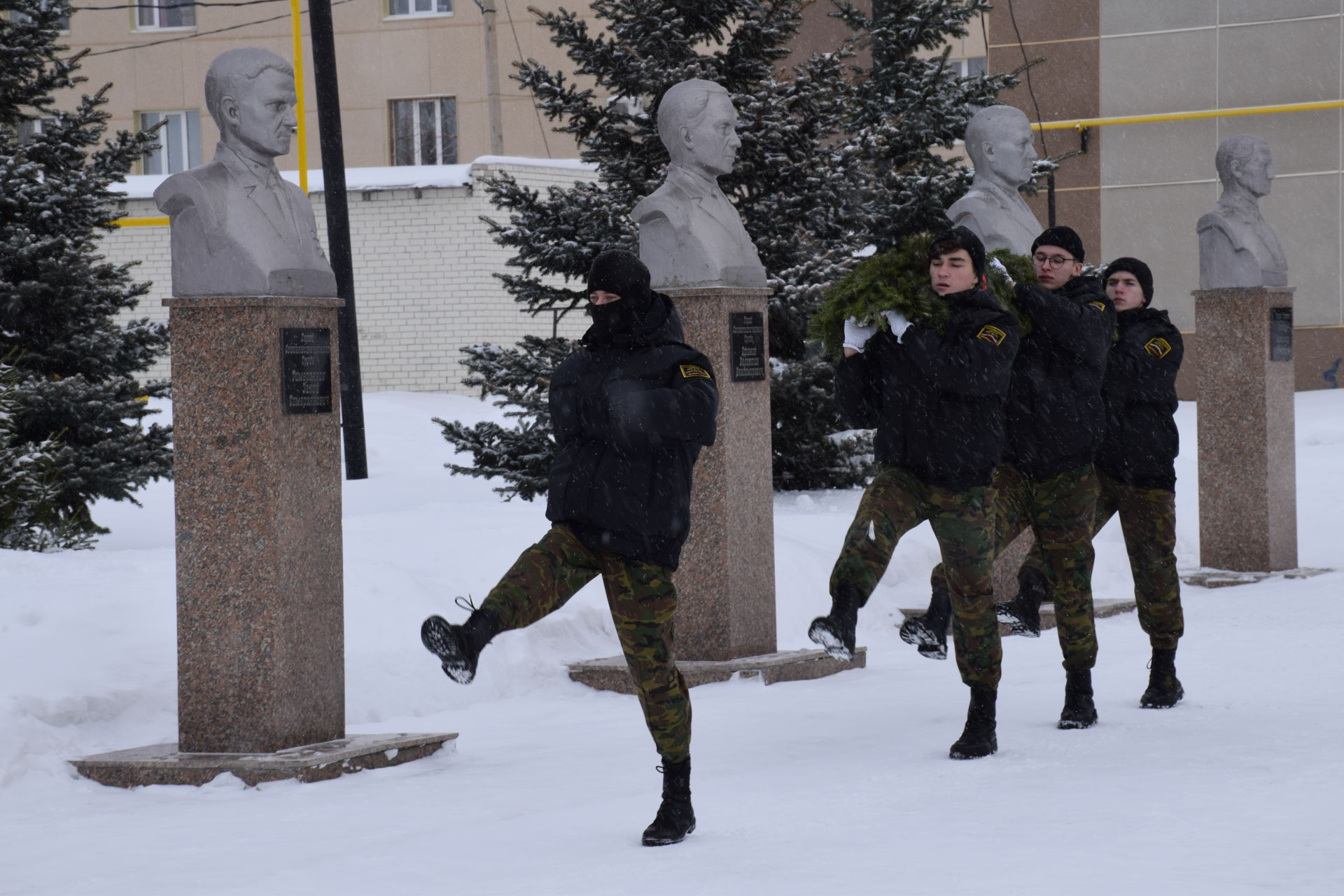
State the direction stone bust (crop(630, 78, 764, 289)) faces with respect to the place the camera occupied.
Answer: facing the viewer and to the right of the viewer

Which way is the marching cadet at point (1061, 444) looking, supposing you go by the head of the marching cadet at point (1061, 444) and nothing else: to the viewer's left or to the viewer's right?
to the viewer's left

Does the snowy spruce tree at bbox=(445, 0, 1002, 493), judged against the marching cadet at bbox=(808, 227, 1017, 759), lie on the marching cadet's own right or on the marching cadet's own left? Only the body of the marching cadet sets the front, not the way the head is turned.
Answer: on the marching cadet's own right

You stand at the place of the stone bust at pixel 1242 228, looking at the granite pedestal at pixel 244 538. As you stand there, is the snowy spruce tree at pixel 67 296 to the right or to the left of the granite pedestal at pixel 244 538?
right

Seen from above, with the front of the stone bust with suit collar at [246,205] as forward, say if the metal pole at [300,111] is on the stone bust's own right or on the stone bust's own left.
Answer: on the stone bust's own left

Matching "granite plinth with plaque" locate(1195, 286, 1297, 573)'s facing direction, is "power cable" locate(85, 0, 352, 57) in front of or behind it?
behind

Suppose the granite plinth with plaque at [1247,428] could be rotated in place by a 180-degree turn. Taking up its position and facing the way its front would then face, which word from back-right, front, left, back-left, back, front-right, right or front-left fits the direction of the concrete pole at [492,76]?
front

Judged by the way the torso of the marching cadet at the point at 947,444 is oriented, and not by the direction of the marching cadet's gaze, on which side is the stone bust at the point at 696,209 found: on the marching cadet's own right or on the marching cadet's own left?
on the marching cadet's own right

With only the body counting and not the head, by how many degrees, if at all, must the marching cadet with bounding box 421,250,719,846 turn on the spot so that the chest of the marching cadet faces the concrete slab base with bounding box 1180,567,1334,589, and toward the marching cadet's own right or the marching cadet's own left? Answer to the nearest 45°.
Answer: approximately 180°

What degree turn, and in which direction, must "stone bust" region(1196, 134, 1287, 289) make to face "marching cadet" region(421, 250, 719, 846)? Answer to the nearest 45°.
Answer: approximately 90° to its right
